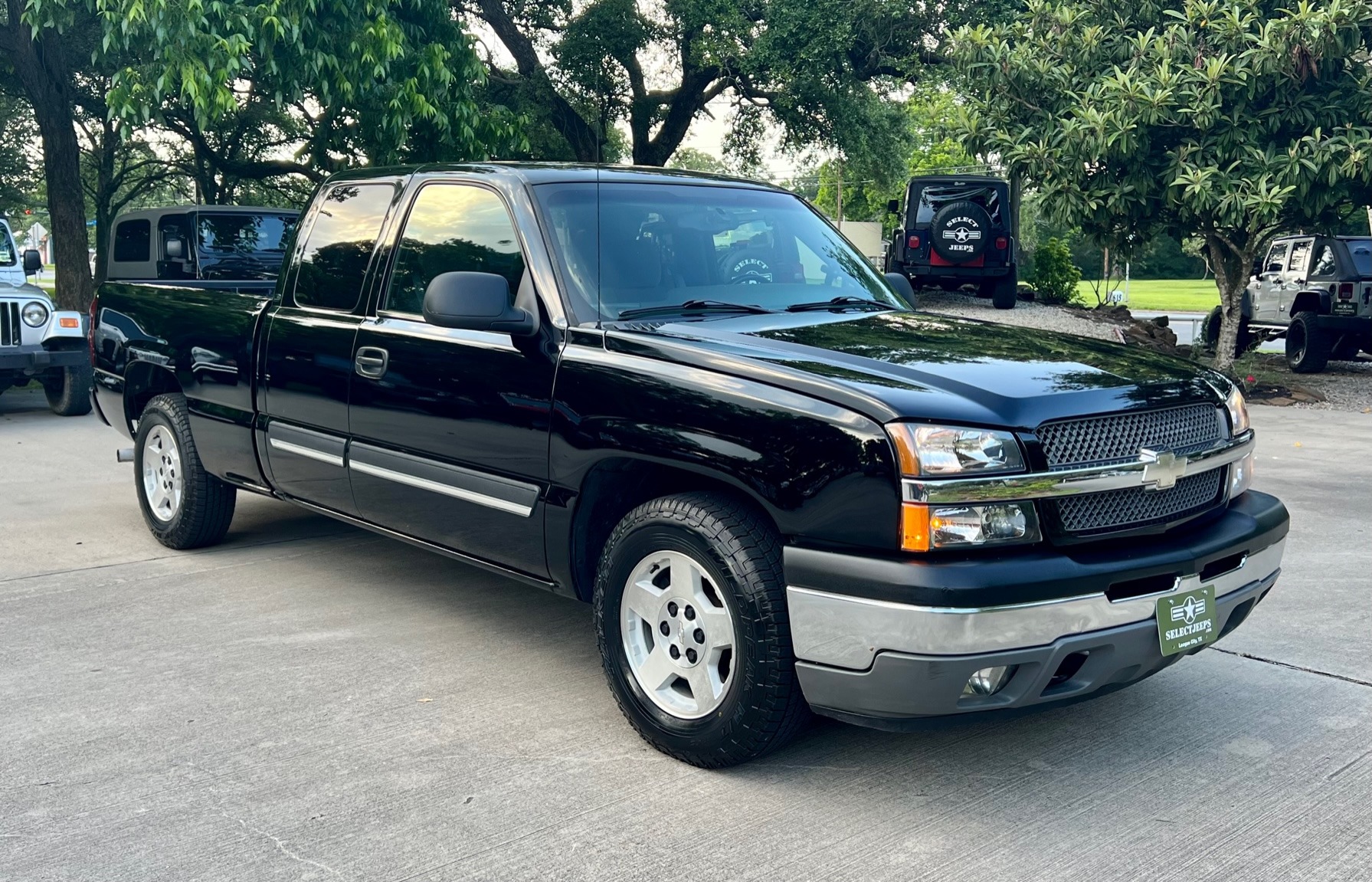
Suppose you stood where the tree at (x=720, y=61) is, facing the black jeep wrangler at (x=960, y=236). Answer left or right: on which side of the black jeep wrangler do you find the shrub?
left

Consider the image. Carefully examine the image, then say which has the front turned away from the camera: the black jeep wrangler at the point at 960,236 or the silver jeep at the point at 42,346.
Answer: the black jeep wrangler

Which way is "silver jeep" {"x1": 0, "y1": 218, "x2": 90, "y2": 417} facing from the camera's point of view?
toward the camera

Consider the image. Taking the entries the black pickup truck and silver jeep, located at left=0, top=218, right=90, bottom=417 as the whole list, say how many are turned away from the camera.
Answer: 0

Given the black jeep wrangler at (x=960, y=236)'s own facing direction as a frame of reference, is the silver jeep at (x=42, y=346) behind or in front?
behind

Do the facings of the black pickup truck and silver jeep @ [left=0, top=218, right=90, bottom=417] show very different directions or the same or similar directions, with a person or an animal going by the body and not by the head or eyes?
same or similar directions

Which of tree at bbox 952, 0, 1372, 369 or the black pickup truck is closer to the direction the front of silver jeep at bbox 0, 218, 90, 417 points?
the black pickup truck

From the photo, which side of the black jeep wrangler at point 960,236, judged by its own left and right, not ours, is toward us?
back

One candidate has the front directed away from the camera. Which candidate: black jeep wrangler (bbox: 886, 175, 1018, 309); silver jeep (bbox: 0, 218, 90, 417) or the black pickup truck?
the black jeep wrangler

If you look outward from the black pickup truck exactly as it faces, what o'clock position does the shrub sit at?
The shrub is roughly at 8 o'clock from the black pickup truck.

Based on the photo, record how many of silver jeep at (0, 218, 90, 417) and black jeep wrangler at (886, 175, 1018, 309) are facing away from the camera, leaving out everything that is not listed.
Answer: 1

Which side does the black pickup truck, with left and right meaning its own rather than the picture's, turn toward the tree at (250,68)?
back

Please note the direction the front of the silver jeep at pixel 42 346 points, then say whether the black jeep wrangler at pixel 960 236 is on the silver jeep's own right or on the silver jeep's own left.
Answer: on the silver jeep's own left

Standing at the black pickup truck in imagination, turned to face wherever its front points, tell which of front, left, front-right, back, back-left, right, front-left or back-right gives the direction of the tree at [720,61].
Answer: back-left

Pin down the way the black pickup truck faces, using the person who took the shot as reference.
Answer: facing the viewer and to the right of the viewer

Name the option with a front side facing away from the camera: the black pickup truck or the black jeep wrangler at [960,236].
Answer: the black jeep wrangler
